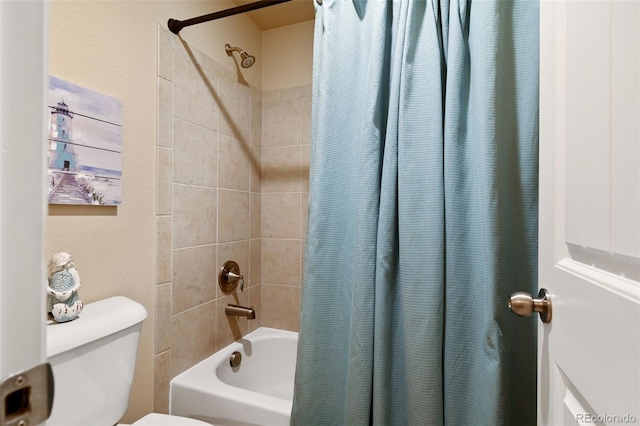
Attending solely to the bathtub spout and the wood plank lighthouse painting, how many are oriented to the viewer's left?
0

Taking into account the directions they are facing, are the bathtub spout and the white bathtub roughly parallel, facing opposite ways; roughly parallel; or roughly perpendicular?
roughly perpendicular

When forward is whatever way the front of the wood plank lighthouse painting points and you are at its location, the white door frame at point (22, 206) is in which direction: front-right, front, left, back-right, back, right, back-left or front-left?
front-right

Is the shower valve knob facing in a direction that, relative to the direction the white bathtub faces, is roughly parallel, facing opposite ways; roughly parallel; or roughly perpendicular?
roughly perpendicular

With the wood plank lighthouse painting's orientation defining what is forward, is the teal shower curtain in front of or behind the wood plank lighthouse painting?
in front

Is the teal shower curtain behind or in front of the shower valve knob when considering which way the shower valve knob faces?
in front

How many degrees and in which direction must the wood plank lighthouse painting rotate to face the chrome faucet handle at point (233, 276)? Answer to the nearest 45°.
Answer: approximately 90° to its left

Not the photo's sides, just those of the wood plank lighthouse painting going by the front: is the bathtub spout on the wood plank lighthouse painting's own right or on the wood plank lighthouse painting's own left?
on the wood plank lighthouse painting's own left

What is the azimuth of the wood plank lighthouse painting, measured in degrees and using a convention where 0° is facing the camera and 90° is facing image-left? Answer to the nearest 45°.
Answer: approximately 315°

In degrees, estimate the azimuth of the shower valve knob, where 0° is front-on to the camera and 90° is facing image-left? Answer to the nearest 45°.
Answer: approximately 315°
